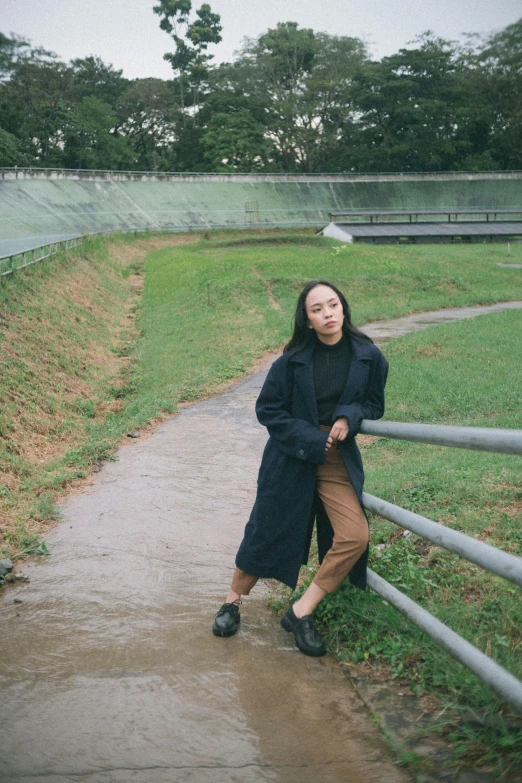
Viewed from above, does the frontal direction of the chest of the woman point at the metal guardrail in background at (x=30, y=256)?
no

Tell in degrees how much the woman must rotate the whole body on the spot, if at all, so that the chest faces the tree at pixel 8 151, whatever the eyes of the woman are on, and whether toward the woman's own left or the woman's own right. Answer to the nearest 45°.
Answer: approximately 180°

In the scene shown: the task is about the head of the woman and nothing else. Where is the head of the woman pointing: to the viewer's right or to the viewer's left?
to the viewer's right

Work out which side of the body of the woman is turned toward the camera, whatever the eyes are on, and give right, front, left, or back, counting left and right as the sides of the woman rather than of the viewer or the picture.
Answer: front
